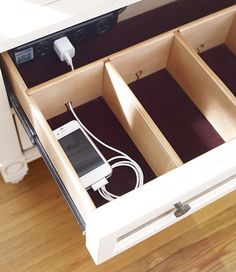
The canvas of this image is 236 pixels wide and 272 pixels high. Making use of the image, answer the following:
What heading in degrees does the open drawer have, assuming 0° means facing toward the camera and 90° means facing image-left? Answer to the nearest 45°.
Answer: approximately 315°

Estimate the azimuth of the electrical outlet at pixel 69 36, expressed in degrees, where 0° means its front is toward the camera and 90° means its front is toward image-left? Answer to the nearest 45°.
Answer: approximately 315°
